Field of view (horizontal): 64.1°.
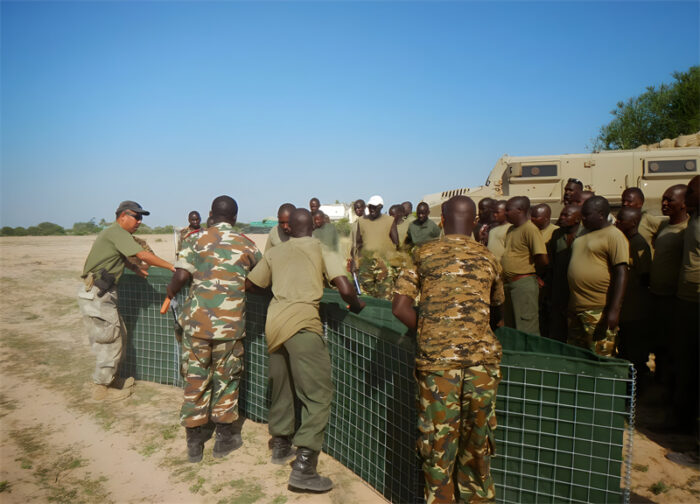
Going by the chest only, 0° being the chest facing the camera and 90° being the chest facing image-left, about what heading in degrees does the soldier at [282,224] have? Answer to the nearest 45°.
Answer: approximately 0°

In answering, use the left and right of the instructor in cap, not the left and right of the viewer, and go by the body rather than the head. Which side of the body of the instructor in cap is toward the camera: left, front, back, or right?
right

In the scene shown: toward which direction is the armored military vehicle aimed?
to the viewer's left

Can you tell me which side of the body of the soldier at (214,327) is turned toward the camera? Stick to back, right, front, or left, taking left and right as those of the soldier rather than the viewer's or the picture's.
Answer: back

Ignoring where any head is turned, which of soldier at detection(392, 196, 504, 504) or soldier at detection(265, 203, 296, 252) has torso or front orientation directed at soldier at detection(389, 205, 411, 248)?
soldier at detection(392, 196, 504, 504)

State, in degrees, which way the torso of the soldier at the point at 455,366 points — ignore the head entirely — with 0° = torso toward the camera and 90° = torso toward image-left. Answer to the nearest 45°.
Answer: approximately 180°

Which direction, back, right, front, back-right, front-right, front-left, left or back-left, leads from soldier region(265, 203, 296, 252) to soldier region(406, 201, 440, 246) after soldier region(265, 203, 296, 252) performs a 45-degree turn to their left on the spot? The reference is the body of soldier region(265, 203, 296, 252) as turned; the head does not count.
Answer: left
